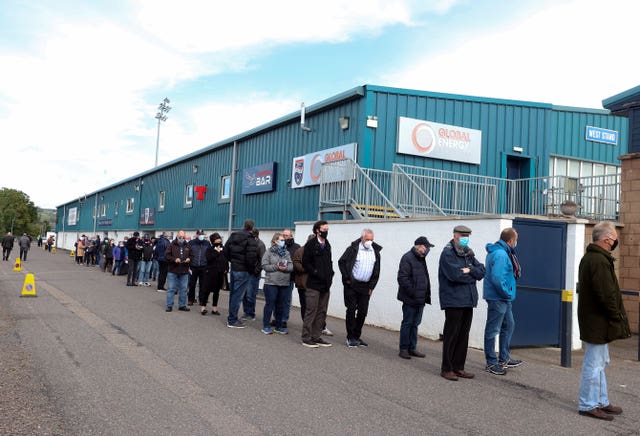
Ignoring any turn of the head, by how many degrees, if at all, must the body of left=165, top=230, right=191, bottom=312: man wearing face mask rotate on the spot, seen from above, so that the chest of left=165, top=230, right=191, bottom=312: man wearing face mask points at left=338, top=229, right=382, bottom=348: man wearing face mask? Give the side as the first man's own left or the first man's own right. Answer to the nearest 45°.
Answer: approximately 45° to the first man's own left

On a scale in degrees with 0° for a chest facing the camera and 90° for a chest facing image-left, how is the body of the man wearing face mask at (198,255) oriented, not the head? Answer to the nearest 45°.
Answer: approximately 0°

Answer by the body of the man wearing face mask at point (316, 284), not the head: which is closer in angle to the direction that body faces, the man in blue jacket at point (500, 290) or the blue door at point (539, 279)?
the man in blue jacket

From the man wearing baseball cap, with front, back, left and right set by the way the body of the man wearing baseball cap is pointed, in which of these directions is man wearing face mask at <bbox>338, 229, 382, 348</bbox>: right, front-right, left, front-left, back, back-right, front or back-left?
back
